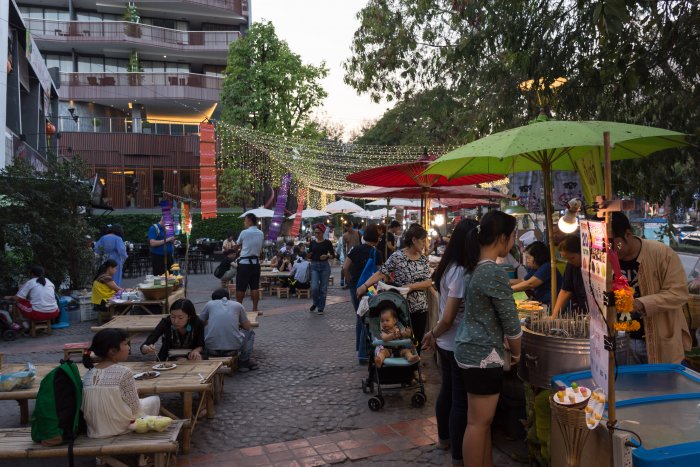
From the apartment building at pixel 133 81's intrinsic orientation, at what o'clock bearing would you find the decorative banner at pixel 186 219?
The decorative banner is roughly at 12 o'clock from the apartment building.

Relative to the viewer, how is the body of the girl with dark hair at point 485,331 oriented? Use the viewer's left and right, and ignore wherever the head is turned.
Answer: facing away from the viewer and to the right of the viewer

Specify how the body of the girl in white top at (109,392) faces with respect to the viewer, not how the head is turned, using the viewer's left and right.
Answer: facing away from the viewer and to the right of the viewer

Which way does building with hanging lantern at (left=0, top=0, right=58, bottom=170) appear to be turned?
to the viewer's right

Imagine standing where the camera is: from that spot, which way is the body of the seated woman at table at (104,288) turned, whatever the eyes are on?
to the viewer's right

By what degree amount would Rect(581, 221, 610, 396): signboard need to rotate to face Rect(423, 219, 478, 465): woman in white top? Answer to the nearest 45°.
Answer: approximately 90° to its right

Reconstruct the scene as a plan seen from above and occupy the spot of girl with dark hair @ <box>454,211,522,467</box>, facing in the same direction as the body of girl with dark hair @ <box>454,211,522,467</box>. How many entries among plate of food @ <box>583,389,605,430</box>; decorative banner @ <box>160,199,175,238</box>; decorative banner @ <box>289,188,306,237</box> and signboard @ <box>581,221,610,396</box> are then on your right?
2

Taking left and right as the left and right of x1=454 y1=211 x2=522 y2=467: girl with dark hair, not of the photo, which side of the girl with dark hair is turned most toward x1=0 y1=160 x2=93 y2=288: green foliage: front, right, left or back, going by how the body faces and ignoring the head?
left

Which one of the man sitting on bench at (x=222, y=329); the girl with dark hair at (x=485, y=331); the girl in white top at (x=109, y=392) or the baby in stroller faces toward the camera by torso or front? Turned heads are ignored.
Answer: the baby in stroller

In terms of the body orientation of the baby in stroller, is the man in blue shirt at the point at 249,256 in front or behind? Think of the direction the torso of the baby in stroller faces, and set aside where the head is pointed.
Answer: behind

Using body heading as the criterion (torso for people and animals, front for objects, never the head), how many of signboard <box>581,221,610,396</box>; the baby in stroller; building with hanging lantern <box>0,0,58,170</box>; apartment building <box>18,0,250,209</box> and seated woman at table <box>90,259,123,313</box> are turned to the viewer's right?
2

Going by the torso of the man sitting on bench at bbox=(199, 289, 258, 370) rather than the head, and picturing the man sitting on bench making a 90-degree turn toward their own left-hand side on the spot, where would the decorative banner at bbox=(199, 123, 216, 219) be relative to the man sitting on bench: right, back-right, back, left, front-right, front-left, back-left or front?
front-right

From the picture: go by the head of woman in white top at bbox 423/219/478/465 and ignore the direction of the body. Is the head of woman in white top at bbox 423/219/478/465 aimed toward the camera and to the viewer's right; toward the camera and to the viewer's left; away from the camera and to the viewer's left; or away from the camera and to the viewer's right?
away from the camera and to the viewer's right

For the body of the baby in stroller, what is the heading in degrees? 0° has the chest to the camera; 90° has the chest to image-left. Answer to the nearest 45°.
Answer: approximately 0°
